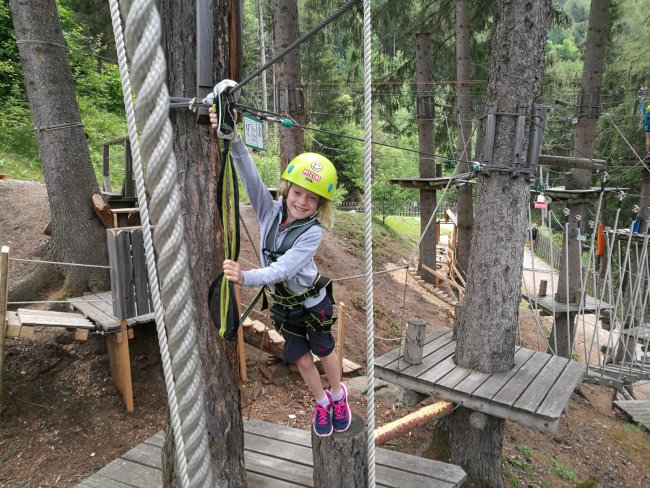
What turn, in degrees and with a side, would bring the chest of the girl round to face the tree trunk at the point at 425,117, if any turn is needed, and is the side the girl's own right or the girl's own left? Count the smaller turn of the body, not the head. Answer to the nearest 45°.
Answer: approximately 135° to the girl's own right

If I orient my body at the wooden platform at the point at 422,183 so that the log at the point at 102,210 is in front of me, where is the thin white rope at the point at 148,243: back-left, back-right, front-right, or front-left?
front-left

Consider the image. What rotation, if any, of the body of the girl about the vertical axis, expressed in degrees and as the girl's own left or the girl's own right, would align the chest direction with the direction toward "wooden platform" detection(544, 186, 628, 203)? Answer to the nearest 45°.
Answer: approximately 180°

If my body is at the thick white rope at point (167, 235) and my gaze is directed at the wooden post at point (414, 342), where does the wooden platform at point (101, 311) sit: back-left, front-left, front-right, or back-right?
front-left

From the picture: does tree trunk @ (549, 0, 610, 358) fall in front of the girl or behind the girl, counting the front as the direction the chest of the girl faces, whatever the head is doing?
behind

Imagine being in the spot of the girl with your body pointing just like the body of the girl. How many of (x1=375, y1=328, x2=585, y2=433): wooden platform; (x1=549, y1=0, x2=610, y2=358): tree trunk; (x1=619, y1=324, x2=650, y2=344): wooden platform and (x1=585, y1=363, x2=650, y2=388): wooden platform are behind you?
4

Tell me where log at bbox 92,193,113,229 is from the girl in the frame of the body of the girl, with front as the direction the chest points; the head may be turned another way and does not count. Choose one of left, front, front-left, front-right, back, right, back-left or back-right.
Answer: right

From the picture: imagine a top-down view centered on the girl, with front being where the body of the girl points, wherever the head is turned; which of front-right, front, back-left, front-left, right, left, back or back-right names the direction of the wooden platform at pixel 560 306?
back

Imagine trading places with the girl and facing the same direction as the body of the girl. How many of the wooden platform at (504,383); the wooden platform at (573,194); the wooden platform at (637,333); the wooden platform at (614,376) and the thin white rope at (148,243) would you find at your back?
4

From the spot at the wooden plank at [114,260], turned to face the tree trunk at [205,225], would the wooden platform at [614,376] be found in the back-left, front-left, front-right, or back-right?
front-left

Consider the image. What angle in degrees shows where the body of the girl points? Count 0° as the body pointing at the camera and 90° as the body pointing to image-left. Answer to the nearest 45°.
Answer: approximately 45°

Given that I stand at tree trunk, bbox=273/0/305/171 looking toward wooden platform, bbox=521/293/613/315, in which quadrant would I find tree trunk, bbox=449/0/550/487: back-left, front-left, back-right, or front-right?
front-right

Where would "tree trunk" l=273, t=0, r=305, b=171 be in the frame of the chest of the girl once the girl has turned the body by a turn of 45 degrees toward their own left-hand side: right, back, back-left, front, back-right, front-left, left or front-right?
back

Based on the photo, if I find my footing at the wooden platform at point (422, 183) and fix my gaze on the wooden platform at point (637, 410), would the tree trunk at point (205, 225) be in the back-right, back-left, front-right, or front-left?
front-right
